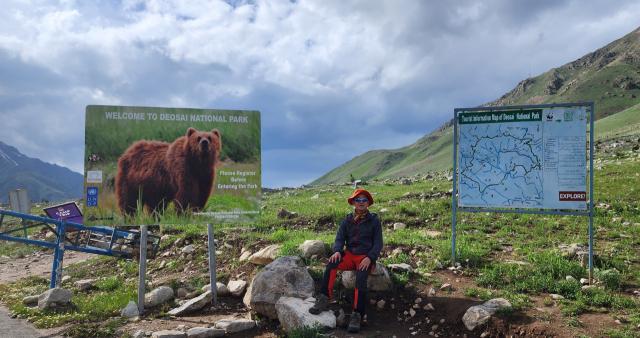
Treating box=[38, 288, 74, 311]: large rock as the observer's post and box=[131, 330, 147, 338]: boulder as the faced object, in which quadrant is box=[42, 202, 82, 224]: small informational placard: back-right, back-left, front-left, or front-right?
back-left

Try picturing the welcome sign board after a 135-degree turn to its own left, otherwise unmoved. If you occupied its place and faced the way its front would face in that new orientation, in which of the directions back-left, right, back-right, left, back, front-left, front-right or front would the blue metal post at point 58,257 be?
left

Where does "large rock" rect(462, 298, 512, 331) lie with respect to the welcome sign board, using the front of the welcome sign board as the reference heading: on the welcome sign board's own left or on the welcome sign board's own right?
on the welcome sign board's own left

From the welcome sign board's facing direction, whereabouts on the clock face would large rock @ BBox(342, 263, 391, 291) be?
The large rock is roughly at 10 o'clock from the welcome sign board.

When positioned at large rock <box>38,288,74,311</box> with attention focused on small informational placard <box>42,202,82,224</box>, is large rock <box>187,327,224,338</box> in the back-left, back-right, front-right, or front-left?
back-right

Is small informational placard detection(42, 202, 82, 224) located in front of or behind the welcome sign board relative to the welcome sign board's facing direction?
behind

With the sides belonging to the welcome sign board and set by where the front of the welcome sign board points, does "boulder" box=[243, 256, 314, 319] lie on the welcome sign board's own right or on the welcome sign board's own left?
on the welcome sign board's own left

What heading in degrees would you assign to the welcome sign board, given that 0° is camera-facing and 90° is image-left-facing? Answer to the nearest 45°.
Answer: approximately 0°
